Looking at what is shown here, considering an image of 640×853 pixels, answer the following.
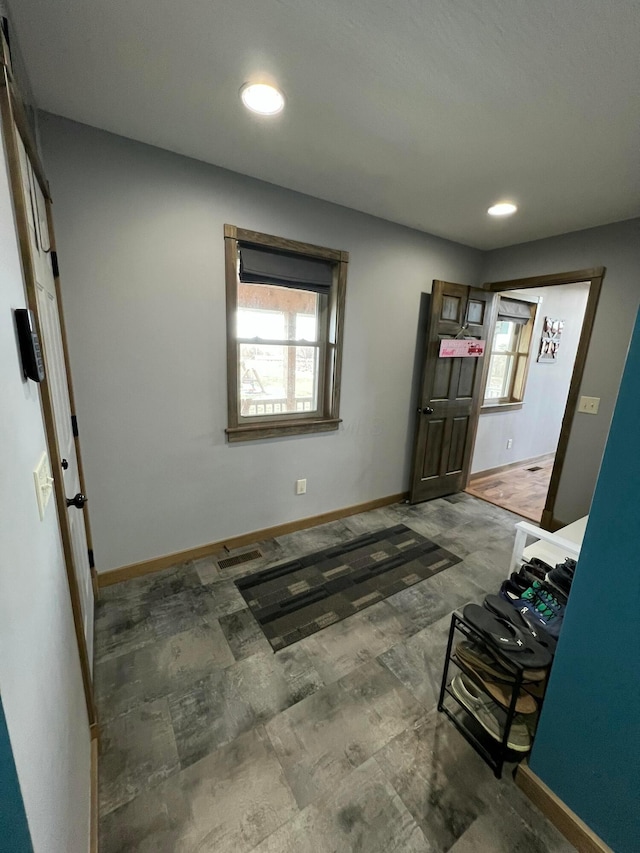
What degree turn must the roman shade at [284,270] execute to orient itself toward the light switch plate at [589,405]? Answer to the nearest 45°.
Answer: approximately 45° to its left

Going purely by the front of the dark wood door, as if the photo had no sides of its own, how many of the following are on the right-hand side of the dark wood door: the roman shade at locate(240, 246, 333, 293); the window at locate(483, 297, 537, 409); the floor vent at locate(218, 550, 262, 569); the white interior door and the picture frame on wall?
3

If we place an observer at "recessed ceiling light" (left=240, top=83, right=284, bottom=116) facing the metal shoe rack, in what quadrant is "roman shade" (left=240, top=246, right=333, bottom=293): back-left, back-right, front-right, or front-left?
back-left

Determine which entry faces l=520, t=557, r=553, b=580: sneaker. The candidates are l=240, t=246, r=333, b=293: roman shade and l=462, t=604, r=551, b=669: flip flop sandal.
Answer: the roman shade
